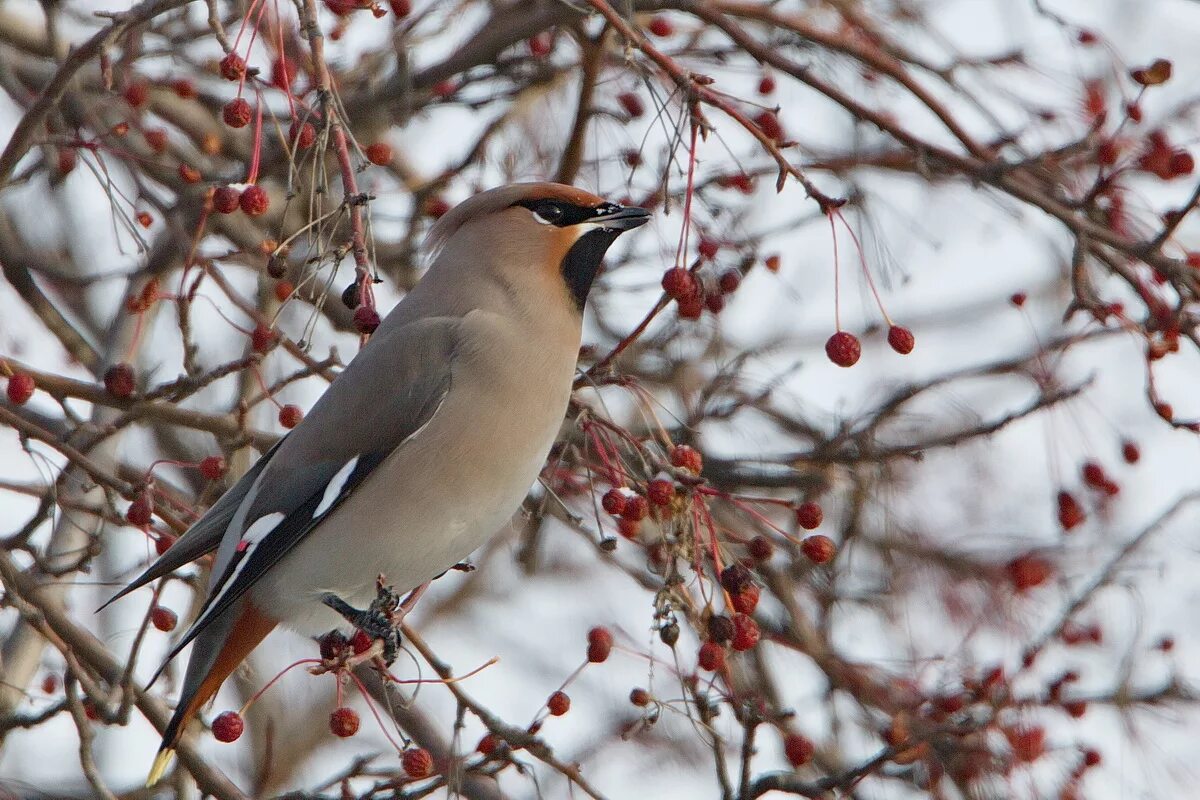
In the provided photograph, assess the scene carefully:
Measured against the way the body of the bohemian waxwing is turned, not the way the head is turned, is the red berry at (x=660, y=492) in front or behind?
in front

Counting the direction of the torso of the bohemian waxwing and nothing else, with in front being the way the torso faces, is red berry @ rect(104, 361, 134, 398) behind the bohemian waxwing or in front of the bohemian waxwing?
behind

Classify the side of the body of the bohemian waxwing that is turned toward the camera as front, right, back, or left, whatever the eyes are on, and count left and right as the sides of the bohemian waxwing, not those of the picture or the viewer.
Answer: right

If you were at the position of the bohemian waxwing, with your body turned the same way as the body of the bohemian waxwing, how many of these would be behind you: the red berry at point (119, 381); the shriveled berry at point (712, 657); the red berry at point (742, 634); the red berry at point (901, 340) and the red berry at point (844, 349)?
1

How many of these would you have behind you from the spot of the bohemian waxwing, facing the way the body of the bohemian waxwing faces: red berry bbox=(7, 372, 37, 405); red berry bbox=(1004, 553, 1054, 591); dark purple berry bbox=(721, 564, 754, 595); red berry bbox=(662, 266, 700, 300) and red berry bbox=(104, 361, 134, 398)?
2

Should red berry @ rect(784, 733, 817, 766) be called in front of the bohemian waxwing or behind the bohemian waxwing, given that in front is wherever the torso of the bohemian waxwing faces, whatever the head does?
in front

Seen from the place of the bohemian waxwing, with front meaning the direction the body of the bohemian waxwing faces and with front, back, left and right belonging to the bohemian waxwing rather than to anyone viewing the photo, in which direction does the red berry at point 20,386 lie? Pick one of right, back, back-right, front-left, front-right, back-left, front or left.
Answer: back

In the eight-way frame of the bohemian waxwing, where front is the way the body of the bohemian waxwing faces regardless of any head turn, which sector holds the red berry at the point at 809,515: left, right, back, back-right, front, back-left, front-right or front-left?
front

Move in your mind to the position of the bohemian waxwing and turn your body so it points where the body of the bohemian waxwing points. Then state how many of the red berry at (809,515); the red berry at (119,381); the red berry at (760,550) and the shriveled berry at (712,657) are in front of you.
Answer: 3

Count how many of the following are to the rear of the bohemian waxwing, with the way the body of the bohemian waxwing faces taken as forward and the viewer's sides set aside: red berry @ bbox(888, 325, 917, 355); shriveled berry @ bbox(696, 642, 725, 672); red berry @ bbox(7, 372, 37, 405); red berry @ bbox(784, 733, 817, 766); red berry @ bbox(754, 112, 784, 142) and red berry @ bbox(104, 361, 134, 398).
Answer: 2

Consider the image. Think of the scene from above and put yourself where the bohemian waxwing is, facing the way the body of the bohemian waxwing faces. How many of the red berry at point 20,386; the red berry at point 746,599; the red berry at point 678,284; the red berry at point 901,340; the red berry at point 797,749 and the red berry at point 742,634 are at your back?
1

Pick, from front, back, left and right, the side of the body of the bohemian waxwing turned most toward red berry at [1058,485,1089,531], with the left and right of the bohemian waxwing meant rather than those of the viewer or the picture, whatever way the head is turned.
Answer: front
